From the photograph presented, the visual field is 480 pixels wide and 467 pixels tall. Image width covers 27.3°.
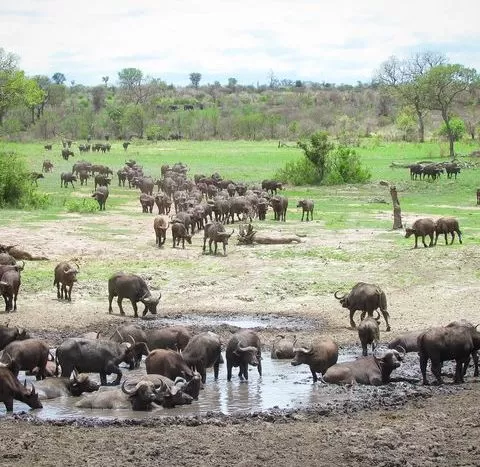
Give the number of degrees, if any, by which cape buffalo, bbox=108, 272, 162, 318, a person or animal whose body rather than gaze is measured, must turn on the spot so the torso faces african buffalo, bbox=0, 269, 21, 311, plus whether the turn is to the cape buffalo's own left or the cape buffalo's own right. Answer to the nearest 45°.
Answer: approximately 135° to the cape buffalo's own right

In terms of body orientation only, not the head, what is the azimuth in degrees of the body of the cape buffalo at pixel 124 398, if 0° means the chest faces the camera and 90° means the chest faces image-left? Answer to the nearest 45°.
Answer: approximately 270°

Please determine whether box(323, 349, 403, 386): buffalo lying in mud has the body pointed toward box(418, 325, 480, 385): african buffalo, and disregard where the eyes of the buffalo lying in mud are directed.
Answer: yes

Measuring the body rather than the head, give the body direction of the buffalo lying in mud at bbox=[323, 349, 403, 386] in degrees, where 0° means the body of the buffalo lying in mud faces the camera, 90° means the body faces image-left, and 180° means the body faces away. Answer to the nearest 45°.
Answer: approximately 270°

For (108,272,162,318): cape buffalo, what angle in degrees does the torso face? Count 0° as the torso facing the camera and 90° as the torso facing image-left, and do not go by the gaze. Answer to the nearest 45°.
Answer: approximately 315°

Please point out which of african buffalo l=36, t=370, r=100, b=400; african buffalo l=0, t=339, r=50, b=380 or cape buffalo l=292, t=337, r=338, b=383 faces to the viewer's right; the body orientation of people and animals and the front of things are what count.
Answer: african buffalo l=36, t=370, r=100, b=400

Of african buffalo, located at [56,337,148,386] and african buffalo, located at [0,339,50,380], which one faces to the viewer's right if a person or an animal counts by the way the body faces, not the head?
african buffalo, located at [56,337,148,386]

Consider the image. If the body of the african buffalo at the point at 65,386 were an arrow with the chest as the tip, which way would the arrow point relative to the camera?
to the viewer's right

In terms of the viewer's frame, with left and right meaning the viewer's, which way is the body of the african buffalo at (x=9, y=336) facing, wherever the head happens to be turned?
facing to the right of the viewer

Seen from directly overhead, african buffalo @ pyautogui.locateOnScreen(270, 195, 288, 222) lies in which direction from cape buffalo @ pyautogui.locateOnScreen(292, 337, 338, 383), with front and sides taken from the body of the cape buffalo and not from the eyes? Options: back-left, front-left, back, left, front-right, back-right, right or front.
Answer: back-right

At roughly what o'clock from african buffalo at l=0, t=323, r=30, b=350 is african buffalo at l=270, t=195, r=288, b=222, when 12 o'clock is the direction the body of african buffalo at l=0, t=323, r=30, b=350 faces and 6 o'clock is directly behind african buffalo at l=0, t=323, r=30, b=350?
african buffalo at l=270, t=195, r=288, b=222 is roughly at 10 o'clock from african buffalo at l=0, t=323, r=30, b=350.
